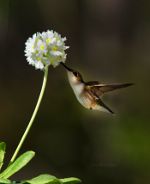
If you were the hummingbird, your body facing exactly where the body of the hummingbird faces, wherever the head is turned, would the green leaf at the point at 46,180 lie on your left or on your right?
on your left

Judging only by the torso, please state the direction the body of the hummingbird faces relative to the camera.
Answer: to the viewer's left

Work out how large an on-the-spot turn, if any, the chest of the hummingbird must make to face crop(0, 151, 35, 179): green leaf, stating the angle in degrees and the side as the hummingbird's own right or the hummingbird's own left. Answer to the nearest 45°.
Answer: approximately 45° to the hummingbird's own left
